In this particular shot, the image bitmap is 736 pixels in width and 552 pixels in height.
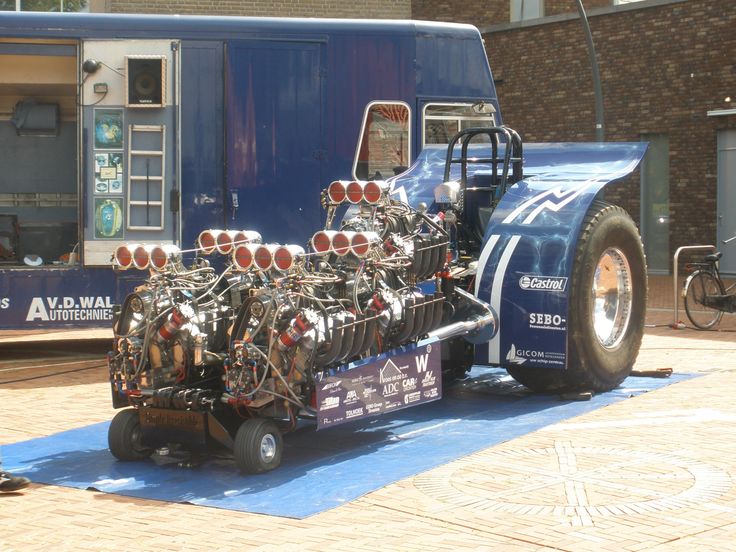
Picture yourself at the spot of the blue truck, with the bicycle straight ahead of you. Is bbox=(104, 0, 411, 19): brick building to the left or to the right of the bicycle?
left

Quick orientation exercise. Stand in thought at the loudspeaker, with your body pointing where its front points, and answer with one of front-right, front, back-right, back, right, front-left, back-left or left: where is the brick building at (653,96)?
back-left

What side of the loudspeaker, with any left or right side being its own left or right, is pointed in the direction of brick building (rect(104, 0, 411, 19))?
back

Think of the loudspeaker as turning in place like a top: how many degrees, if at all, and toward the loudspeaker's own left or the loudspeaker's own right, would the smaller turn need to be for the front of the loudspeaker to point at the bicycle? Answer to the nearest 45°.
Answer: approximately 90° to the loudspeaker's own left

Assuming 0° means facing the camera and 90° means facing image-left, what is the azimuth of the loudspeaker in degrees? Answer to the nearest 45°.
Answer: approximately 0°
